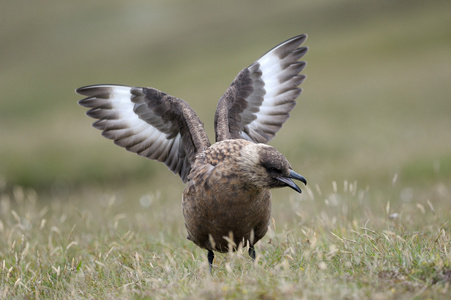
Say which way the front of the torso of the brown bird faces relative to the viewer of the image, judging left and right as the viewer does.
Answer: facing the viewer and to the right of the viewer
